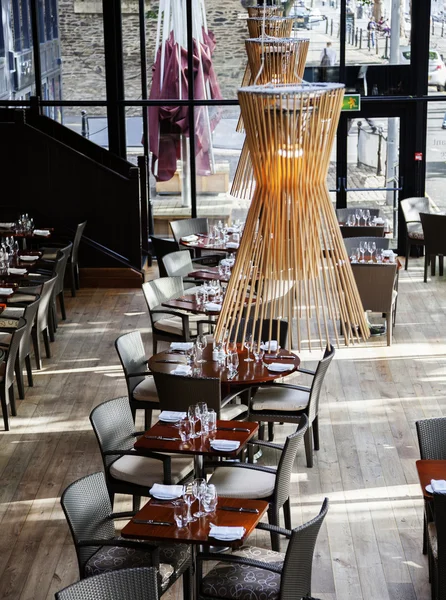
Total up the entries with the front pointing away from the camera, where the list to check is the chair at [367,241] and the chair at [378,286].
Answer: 1

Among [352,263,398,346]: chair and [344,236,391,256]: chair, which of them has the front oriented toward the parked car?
[352,263,398,346]: chair

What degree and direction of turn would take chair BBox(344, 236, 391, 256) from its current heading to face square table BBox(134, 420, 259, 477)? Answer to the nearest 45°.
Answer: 0° — it already faces it

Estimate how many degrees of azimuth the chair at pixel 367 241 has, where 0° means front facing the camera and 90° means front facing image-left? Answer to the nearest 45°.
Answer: approximately 0°

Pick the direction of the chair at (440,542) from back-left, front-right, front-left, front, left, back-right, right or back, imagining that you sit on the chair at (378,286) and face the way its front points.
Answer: back

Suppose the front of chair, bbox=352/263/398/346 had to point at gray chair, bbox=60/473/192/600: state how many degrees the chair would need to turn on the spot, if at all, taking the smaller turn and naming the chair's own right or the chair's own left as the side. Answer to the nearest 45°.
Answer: approximately 180°

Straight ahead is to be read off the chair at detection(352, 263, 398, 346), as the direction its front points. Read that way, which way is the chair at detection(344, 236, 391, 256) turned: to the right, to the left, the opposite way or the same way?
the opposite way

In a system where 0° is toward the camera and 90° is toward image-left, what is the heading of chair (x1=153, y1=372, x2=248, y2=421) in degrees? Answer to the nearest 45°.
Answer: approximately 225°

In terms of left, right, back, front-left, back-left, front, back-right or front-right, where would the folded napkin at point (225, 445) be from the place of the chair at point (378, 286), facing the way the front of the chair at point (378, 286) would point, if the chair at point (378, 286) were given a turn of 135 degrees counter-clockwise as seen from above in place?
front-left

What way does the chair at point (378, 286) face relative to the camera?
away from the camera
